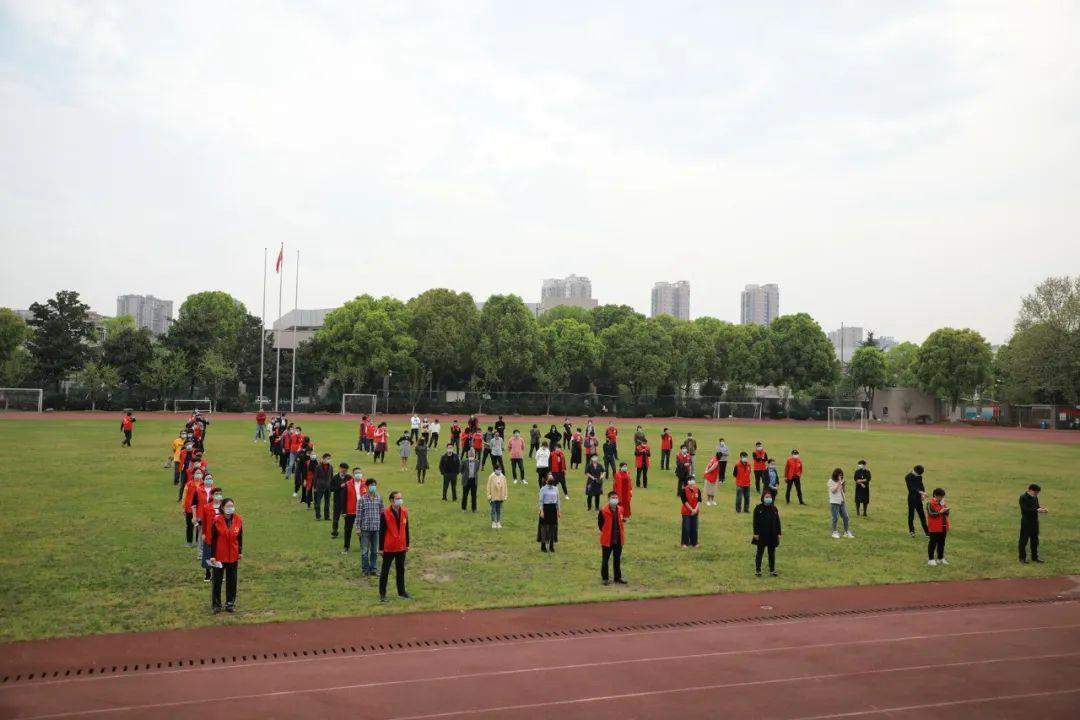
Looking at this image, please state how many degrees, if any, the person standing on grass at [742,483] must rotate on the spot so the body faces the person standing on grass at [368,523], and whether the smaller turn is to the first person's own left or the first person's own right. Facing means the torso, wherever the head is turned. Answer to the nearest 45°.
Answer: approximately 45° to the first person's own right

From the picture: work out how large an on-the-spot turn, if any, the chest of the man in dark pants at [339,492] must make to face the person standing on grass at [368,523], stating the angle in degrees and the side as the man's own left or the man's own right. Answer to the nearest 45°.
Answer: approximately 45° to the man's own right

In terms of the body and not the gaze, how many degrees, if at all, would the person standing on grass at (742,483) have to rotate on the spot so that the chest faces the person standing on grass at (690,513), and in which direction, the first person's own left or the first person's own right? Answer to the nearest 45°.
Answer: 0° — they already face them

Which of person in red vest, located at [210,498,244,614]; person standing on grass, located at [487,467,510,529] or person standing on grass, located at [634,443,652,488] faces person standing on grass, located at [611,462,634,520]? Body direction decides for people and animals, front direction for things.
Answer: person standing on grass, located at [634,443,652,488]

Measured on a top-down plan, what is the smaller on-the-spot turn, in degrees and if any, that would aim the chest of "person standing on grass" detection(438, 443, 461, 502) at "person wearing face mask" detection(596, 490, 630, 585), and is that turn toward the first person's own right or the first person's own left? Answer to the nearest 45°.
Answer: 0° — they already face them

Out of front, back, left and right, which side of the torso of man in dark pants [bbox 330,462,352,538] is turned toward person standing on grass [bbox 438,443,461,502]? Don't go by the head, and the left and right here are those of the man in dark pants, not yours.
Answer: back

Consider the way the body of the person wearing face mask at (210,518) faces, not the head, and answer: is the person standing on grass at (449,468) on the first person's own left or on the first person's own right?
on the first person's own left

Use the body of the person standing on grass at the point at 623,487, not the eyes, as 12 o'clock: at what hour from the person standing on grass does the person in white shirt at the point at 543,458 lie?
The person in white shirt is roughly at 5 o'clock from the person standing on grass.

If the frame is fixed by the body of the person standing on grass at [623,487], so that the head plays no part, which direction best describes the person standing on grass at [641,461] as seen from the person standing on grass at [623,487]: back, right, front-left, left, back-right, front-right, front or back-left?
back

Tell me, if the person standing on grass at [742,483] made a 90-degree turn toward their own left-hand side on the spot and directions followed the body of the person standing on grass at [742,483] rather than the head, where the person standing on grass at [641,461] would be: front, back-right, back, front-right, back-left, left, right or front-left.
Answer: back-left

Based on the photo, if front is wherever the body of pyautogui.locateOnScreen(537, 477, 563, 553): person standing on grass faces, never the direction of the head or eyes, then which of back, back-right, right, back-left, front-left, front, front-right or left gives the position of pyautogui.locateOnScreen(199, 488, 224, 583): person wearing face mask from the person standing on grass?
front-right

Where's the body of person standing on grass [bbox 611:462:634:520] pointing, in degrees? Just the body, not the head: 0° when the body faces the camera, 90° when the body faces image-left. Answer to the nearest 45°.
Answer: approximately 0°
